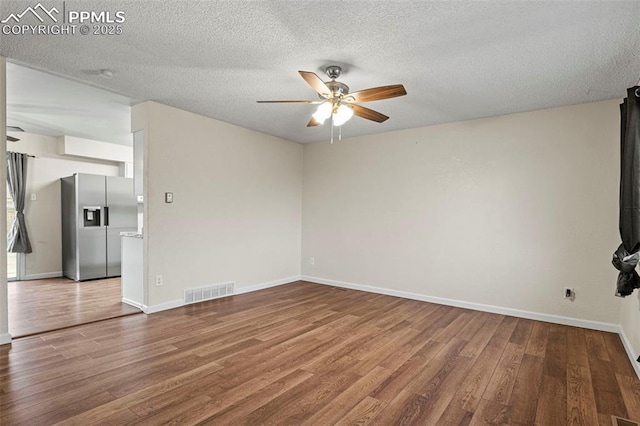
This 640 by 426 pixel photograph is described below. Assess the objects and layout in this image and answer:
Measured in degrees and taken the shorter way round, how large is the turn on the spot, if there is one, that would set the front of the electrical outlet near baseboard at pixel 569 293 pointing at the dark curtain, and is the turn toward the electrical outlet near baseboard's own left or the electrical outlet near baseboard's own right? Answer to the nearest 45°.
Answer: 0° — it already faces it

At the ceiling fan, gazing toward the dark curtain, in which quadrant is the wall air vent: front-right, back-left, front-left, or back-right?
back-left

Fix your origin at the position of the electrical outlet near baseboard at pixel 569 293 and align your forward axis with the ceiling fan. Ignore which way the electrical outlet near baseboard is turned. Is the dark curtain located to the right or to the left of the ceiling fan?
left

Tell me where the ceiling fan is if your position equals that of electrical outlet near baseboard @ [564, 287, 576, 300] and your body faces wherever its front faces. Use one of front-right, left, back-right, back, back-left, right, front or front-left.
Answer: front-right

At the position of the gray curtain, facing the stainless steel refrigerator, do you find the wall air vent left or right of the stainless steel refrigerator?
right

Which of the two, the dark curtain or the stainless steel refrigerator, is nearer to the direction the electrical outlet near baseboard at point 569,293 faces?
the dark curtain

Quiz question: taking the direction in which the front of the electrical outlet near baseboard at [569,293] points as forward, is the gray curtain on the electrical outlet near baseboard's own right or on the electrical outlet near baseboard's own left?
on the electrical outlet near baseboard's own right

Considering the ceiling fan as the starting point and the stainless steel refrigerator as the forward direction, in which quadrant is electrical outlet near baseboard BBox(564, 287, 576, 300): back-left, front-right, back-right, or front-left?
back-right

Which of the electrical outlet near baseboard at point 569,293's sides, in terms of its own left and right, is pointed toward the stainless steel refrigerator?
right

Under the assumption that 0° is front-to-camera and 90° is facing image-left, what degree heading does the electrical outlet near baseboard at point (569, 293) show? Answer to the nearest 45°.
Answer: approximately 0°
